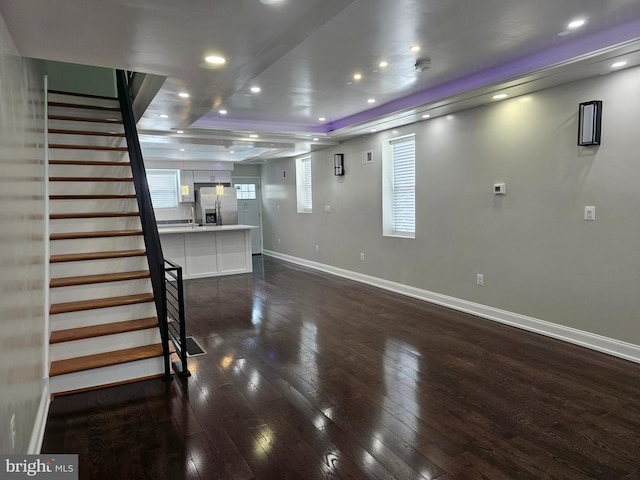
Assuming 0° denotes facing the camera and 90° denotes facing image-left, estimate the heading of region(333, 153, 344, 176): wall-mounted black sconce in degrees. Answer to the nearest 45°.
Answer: approximately 45°

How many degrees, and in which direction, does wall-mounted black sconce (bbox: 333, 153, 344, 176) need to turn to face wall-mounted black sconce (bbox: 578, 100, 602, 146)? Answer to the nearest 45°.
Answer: approximately 90° to its left

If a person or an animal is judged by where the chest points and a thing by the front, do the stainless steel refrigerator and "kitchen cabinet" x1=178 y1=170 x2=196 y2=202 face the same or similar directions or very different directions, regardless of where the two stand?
same or similar directions

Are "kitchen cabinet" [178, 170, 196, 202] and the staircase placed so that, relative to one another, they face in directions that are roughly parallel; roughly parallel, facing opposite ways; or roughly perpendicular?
roughly parallel

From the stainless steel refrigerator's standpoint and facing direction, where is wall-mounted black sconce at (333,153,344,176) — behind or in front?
in front

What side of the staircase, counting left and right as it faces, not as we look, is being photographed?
front

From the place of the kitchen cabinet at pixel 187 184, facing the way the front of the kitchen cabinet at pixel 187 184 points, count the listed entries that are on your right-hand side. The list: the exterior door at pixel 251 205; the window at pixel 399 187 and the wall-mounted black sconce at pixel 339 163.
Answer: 0

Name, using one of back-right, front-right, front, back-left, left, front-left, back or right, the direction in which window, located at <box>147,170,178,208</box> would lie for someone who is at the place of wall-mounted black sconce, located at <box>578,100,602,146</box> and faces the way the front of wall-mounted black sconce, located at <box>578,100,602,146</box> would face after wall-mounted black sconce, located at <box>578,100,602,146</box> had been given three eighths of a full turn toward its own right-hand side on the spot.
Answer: left

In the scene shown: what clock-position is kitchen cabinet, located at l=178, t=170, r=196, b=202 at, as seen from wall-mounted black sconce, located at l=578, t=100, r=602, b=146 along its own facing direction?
The kitchen cabinet is roughly at 2 o'clock from the wall-mounted black sconce.

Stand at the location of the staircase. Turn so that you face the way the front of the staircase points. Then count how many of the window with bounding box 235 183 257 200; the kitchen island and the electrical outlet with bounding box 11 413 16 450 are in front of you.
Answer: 1

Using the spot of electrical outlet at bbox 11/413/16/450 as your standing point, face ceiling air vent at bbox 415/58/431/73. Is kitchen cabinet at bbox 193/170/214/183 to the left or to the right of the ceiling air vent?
left

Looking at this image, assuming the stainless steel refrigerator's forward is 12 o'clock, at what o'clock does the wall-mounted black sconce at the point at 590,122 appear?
The wall-mounted black sconce is roughly at 11 o'clock from the stainless steel refrigerator.

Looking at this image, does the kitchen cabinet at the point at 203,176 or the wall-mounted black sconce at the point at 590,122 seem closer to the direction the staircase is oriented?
the wall-mounted black sconce

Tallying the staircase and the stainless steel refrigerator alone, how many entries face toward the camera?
2

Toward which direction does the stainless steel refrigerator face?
toward the camera

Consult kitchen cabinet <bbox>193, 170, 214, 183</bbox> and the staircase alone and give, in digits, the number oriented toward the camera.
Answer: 2

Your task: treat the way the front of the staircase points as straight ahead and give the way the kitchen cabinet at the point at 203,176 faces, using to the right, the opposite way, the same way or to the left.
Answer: the same way

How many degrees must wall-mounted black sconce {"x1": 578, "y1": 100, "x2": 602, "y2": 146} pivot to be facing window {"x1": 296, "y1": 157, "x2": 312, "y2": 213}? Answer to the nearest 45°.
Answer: approximately 90° to its right

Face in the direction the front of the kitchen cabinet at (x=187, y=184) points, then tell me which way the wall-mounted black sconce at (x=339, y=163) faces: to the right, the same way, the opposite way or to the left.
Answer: to the right

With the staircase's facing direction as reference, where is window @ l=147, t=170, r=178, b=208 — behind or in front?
behind

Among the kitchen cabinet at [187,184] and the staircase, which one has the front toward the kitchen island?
the kitchen cabinet

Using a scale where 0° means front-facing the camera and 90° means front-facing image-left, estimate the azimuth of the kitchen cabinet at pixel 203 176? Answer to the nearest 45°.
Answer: approximately 0°
